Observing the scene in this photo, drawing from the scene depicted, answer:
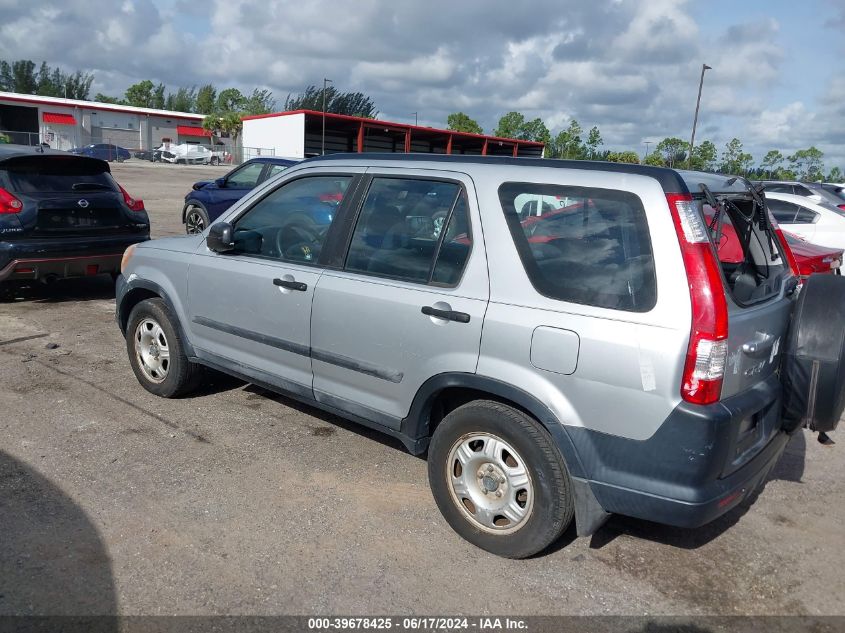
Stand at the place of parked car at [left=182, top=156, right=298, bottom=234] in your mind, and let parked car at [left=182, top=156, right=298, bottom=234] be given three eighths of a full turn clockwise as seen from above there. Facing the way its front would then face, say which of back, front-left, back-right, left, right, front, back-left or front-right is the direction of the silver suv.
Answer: right

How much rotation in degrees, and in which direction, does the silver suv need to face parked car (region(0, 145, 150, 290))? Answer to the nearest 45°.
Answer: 0° — it already faces it

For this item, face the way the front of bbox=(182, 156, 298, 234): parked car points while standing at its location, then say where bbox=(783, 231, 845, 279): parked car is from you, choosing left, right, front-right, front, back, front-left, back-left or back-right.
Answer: back

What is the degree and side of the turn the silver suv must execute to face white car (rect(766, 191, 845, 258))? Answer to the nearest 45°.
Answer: approximately 90° to its right

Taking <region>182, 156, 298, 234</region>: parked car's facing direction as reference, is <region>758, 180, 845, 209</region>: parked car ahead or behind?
behind

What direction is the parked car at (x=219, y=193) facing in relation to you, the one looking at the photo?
facing away from the viewer and to the left of the viewer

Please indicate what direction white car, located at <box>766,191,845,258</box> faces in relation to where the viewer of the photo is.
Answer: facing away from the viewer and to the left of the viewer

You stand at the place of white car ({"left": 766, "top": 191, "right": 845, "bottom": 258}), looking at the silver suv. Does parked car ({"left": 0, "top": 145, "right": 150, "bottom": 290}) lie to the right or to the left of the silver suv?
right

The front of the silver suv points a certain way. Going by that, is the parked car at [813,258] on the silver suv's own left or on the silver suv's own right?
on the silver suv's own right

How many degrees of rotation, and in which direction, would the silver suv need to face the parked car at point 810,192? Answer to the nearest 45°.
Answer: approximately 90° to its right

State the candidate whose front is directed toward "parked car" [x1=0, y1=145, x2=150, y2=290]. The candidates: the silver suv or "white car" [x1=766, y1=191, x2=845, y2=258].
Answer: the silver suv

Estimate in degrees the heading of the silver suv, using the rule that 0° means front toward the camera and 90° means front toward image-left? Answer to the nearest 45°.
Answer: approximately 135°
